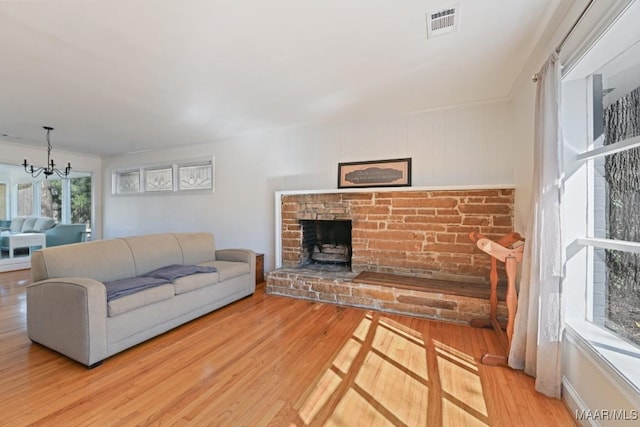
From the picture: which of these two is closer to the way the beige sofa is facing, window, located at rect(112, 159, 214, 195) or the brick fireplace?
the brick fireplace

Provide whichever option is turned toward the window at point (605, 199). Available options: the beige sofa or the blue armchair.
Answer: the beige sofa

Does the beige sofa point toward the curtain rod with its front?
yes

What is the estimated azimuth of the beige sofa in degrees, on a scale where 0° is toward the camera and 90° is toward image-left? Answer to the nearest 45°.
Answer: approximately 315°
